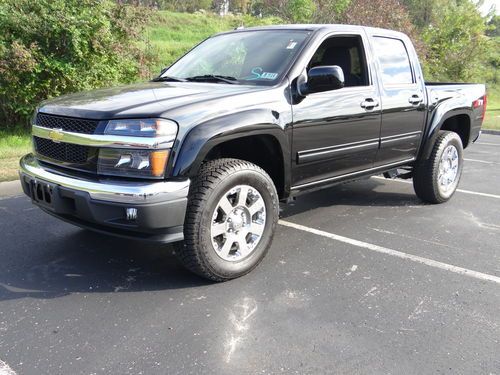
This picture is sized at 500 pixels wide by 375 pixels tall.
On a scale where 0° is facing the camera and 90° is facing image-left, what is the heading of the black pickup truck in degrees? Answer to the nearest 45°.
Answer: approximately 45°

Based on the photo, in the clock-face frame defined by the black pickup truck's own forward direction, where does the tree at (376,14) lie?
The tree is roughly at 5 o'clock from the black pickup truck.

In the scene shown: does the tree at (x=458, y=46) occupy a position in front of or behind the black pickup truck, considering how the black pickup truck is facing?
behind
